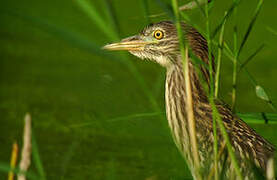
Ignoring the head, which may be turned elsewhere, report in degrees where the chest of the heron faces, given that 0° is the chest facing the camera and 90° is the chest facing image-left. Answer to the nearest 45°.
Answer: approximately 90°
